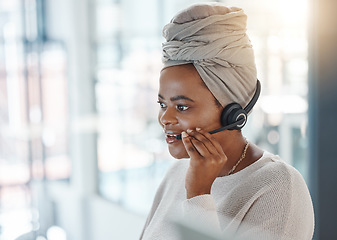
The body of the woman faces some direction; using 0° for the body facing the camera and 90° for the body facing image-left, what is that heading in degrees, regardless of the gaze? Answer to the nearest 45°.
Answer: approximately 45°
